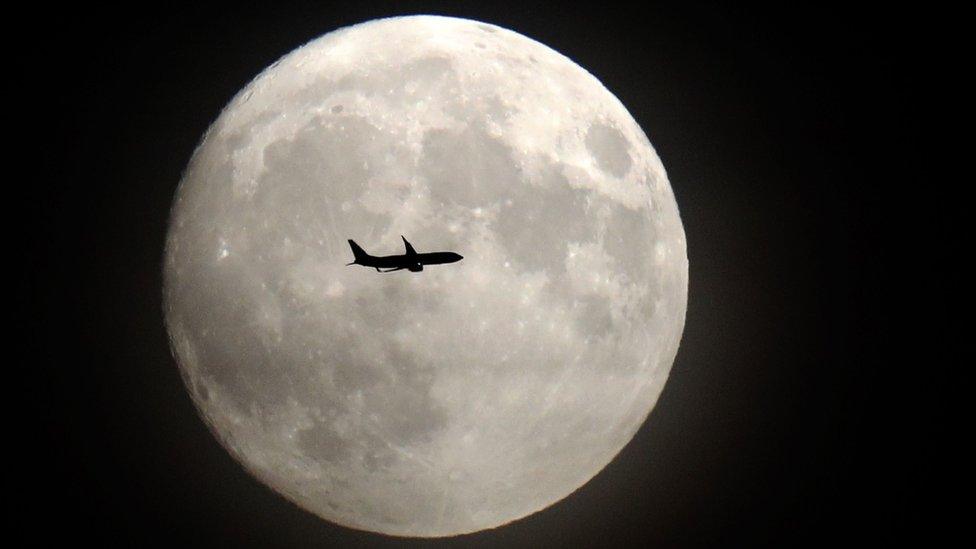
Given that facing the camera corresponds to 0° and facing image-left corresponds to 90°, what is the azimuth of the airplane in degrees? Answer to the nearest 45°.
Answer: approximately 270°
